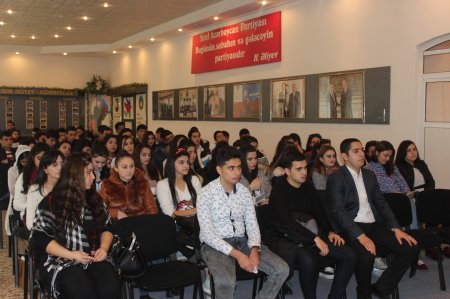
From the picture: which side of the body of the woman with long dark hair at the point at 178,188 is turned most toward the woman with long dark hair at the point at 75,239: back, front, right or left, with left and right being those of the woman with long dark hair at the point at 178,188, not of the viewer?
right

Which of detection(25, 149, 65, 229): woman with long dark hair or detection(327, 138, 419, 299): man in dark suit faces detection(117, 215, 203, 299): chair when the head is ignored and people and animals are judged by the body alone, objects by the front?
the woman with long dark hair

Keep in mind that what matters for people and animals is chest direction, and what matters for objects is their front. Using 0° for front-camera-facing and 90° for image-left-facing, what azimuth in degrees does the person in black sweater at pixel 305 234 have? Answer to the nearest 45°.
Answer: approximately 315°

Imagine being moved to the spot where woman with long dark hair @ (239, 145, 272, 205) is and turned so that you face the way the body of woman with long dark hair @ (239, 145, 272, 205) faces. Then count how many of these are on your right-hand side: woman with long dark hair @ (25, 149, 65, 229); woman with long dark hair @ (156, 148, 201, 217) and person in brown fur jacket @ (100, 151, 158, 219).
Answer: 3

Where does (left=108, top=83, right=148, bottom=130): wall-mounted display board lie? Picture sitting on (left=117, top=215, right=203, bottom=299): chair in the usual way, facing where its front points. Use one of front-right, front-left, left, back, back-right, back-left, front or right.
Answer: back-left

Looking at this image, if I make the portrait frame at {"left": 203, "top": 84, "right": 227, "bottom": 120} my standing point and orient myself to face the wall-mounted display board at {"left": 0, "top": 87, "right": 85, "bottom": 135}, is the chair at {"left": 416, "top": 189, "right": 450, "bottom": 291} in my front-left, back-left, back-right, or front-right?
back-left

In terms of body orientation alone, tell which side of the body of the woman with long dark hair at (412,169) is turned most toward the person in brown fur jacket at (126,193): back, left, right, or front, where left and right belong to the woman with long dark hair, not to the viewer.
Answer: right

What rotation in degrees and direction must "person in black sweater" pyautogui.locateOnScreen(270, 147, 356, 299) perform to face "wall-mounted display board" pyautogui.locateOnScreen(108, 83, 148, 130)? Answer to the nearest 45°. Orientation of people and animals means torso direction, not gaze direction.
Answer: approximately 180°

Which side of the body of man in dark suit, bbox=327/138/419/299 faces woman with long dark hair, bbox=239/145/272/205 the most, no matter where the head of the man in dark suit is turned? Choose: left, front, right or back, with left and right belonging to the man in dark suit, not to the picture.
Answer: back

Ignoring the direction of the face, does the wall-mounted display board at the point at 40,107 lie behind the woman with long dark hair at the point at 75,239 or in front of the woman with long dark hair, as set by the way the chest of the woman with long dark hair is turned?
behind

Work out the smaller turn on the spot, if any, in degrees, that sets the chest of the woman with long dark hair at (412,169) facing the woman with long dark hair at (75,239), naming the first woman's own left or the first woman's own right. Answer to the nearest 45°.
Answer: approximately 90° to the first woman's own right

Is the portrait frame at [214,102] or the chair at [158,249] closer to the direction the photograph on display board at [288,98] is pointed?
the chair
